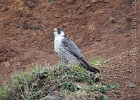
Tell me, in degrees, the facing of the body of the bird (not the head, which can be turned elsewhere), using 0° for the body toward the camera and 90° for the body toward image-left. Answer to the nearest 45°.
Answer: approximately 90°

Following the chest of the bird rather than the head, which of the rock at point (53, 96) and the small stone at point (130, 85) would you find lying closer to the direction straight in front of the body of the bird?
the rock
